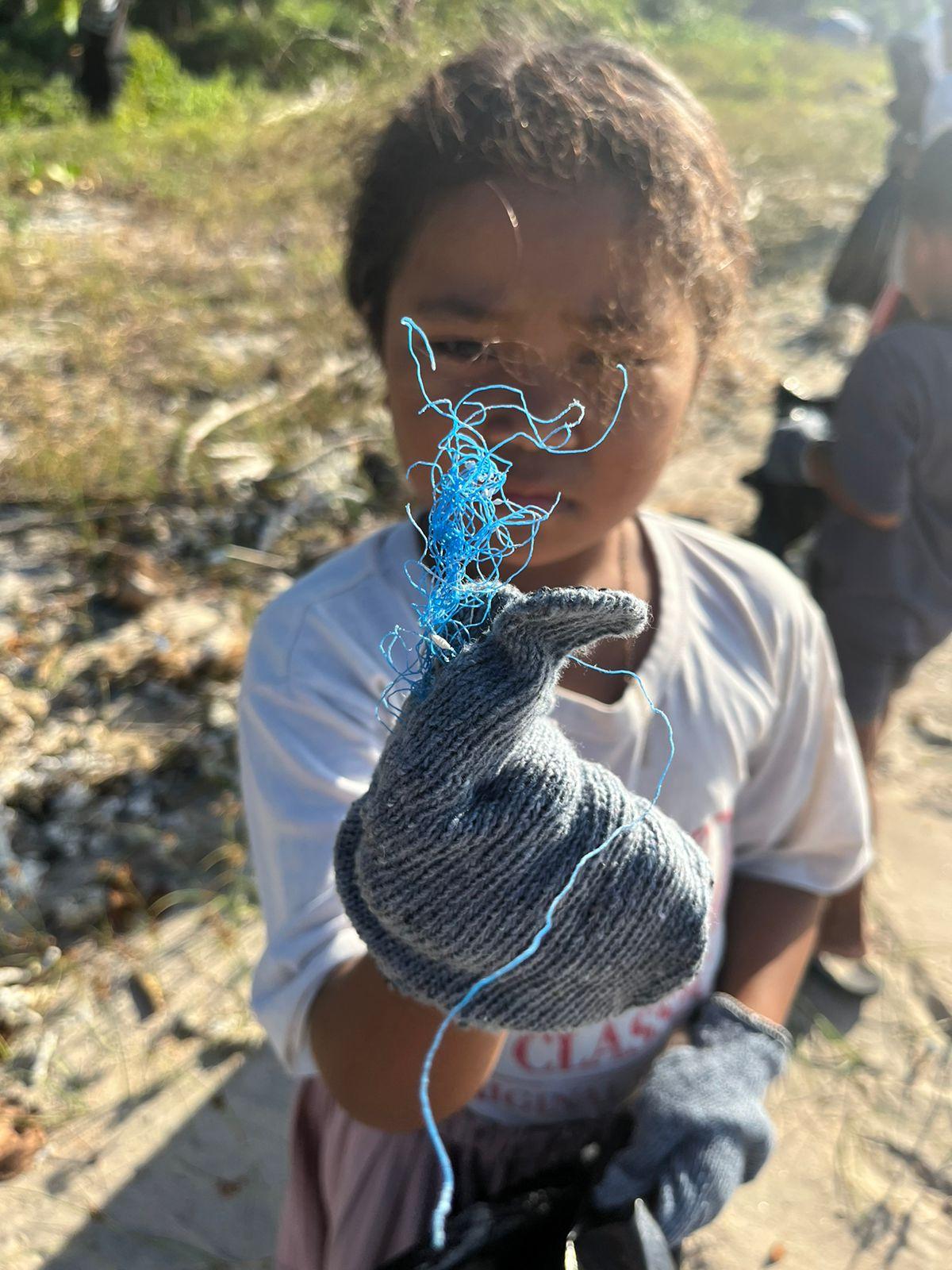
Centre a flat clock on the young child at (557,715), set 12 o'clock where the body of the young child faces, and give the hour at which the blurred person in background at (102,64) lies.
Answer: The blurred person in background is roughly at 5 o'clock from the young child.

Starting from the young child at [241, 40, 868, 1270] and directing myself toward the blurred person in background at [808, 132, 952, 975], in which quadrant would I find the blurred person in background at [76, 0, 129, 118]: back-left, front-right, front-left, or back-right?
front-left

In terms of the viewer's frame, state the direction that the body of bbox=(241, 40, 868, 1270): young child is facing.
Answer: toward the camera

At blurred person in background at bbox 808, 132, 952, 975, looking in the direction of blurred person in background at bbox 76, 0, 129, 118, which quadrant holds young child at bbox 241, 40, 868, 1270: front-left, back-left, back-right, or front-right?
back-left

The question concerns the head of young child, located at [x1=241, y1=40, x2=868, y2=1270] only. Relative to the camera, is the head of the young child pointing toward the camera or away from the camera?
toward the camera

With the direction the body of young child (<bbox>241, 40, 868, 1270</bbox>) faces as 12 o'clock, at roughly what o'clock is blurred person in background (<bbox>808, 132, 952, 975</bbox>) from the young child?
The blurred person in background is roughly at 7 o'clock from the young child.
